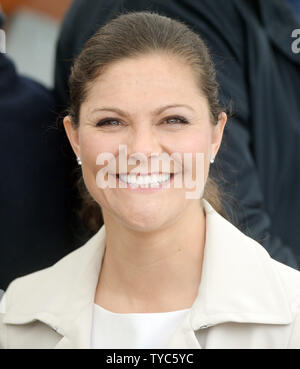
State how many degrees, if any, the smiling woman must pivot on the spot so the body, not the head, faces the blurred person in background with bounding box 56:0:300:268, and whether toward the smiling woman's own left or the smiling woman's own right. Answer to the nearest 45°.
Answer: approximately 135° to the smiling woman's own left

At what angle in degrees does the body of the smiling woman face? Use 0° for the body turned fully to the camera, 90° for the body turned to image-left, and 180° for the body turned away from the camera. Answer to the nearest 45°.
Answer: approximately 0°
